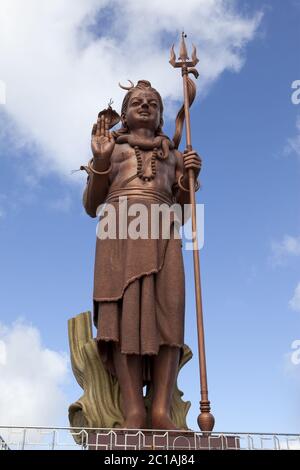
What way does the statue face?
toward the camera
